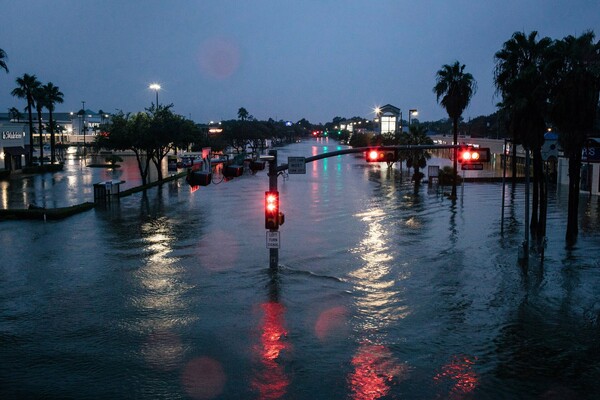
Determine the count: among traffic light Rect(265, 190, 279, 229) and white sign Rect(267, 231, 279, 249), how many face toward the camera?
2

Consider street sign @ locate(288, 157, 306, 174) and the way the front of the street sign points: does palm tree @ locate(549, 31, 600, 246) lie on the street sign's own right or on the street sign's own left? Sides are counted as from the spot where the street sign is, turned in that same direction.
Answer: on the street sign's own left

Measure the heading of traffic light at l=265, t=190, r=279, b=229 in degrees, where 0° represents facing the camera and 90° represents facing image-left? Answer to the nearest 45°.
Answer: approximately 0°

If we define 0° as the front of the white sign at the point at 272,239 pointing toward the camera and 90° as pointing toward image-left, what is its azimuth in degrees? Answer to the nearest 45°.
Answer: approximately 0°
